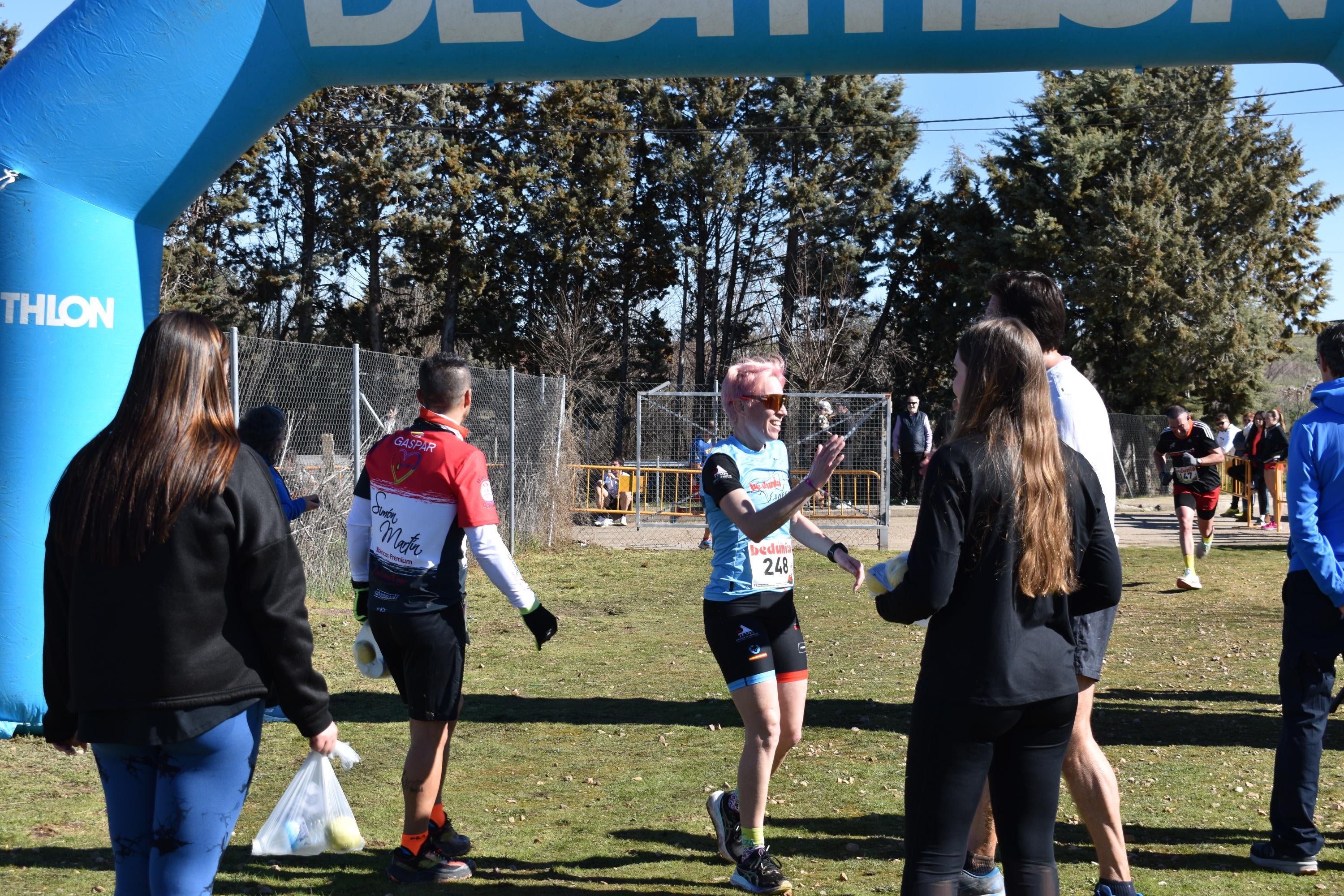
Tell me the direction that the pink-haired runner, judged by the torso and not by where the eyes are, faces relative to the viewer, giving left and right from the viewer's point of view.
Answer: facing the viewer and to the right of the viewer

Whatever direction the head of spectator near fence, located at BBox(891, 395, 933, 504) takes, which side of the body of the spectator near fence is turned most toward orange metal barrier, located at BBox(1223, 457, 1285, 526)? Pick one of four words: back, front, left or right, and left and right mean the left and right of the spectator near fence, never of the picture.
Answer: left

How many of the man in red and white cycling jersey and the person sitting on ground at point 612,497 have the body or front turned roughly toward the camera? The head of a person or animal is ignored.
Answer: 1

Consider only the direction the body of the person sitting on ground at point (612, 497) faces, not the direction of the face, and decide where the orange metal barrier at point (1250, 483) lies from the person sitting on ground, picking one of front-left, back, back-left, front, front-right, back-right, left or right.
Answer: left

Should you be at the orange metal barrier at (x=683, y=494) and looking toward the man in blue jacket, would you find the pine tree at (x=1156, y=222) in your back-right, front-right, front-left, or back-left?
back-left

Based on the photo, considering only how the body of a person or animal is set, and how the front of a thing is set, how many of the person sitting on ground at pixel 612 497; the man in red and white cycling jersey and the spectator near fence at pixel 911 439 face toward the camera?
2

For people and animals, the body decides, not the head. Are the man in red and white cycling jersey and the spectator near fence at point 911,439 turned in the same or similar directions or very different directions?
very different directions

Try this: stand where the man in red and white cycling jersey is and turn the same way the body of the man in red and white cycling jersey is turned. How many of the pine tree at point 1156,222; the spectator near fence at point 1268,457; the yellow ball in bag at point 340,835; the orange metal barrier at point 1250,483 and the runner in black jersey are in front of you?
4

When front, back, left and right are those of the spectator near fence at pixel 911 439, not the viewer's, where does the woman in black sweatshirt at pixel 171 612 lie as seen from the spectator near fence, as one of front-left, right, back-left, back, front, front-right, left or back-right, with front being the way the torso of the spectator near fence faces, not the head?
front

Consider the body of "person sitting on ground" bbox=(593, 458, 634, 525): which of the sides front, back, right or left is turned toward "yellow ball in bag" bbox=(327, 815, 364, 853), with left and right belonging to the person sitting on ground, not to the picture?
front

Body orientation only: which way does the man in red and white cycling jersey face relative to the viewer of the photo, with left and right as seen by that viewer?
facing away from the viewer and to the right of the viewer

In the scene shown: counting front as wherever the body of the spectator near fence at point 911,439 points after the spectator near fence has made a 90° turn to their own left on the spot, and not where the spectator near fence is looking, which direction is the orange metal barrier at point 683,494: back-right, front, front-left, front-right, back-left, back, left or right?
back

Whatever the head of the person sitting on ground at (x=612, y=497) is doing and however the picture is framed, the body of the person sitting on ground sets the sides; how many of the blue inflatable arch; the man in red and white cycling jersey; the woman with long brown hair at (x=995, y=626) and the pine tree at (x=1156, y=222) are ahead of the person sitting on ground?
3

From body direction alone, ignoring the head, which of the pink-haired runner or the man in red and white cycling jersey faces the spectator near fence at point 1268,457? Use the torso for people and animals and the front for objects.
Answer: the man in red and white cycling jersey

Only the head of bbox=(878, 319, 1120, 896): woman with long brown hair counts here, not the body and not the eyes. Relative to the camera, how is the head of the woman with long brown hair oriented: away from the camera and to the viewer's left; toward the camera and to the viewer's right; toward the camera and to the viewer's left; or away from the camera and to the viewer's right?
away from the camera and to the viewer's left

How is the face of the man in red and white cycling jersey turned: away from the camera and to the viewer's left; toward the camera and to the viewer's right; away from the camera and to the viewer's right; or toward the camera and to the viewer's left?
away from the camera and to the viewer's right

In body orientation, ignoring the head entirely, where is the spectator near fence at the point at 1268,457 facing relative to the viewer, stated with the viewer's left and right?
facing the viewer and to the left of the viewer
